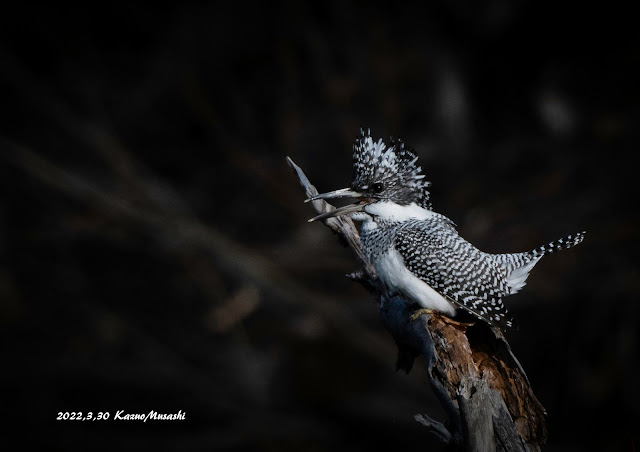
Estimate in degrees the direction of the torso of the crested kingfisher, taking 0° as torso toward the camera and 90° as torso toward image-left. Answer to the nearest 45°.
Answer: approximately 90°
